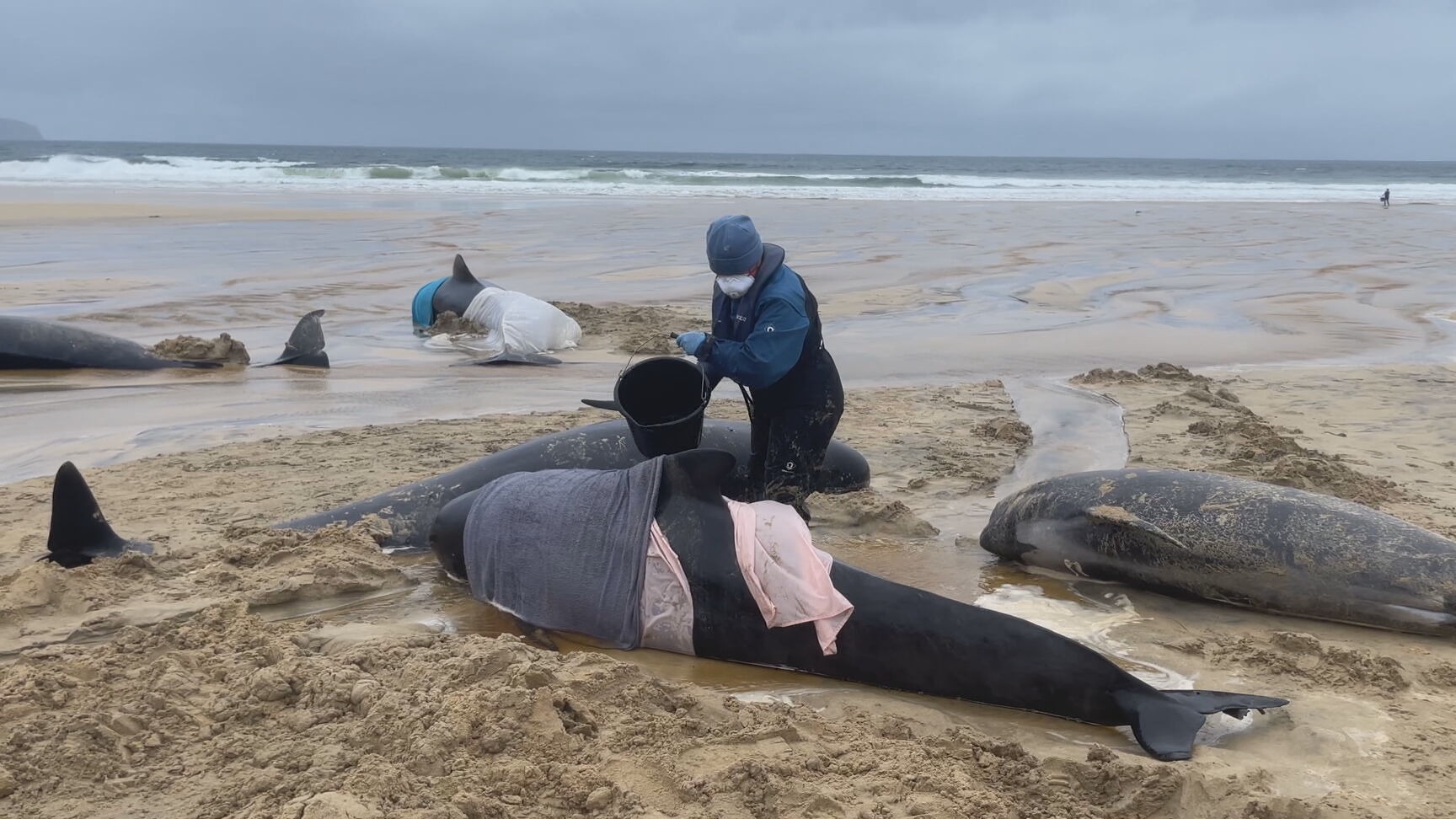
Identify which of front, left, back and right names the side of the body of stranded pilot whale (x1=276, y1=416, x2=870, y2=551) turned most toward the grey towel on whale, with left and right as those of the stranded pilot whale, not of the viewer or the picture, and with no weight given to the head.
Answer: right

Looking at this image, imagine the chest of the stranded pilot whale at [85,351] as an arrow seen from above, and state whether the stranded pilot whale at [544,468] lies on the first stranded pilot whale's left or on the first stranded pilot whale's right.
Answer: on the first stranded pilot whale's left

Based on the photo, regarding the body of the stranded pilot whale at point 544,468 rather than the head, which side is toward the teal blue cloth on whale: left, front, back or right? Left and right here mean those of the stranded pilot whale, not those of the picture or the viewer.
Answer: left

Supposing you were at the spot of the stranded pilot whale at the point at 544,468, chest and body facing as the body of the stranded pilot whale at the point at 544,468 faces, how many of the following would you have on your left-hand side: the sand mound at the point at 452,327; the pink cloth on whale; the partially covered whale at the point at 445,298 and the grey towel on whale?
2

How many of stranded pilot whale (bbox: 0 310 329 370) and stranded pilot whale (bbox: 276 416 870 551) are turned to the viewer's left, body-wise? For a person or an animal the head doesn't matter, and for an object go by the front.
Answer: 1

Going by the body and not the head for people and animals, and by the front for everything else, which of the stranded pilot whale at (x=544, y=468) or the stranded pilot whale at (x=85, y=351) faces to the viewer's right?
the stranded pilot whale at (x=544, y=468)

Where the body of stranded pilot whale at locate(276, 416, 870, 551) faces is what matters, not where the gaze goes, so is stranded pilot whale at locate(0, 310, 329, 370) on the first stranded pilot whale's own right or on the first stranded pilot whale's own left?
on the first stranded pilot whale's own left

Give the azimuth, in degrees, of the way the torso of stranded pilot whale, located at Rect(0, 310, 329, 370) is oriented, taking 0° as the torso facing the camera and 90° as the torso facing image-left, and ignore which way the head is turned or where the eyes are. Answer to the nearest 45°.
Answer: approximately 90°

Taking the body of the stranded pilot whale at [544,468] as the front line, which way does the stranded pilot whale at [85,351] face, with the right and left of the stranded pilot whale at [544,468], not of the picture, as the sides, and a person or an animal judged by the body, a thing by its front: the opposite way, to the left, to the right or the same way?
the opposite way

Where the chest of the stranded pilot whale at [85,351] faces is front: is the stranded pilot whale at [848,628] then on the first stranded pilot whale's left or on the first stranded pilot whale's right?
on the first stranded pilot whale's left

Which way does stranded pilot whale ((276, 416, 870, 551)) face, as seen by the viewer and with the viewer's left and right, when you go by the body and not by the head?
facing to the right of the viewer

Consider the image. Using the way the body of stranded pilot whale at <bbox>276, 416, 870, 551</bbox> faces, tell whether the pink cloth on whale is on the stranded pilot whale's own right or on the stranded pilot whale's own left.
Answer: on the stranded pilot whale's own right
